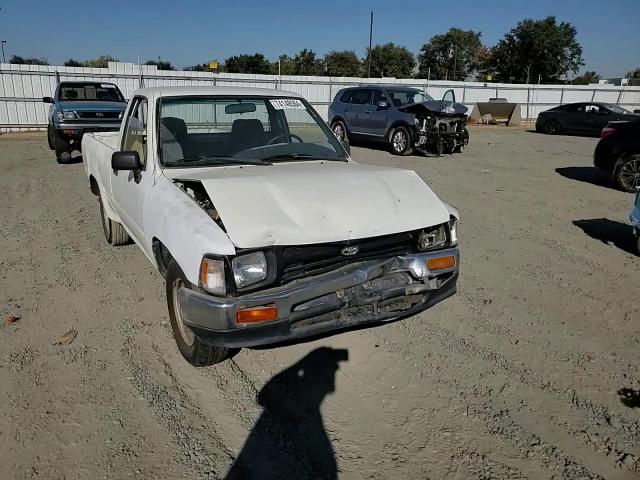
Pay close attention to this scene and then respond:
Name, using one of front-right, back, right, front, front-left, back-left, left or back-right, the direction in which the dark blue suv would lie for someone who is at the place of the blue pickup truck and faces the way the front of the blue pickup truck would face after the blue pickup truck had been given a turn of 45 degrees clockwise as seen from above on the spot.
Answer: back-left

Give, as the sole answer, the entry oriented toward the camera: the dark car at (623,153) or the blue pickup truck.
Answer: the blue pickup truck

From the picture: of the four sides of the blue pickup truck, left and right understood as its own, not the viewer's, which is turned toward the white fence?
back

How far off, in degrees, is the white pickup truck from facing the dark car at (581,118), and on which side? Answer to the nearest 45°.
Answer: approximately 90° to its left

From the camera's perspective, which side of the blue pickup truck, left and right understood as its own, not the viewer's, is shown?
front

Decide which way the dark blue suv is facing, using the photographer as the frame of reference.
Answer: facing the viewer and to the right of the viewer

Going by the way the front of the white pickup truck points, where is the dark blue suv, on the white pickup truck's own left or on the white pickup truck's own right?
on the white pickup truck's own left

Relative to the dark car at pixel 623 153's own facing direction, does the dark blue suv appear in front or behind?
behind

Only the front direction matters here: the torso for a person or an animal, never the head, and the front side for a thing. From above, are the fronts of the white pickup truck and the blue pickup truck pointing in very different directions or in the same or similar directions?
same or similar directions
